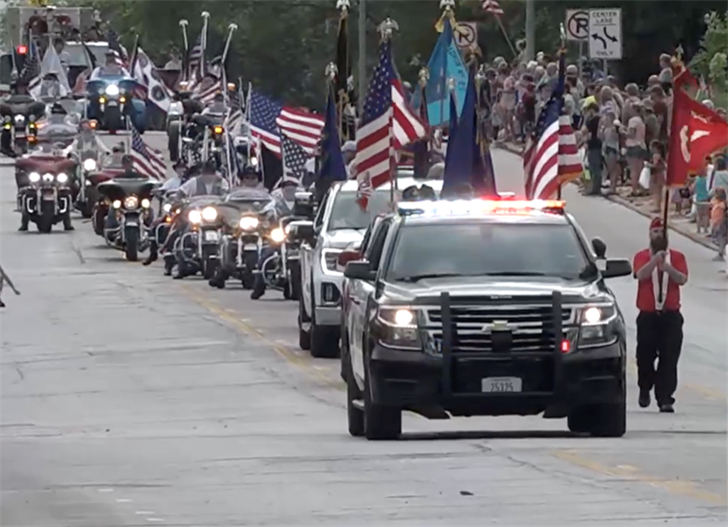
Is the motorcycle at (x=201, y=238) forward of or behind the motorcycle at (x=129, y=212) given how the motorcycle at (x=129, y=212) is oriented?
forward

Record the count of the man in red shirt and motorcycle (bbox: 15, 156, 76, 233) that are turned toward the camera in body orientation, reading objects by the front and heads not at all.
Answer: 2

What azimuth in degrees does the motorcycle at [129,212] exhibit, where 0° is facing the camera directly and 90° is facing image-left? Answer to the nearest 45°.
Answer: approximately 0°

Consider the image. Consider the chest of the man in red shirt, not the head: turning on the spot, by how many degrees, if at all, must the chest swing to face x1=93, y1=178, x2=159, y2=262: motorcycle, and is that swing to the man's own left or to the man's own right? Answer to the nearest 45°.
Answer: approximately 135° to the man's own right

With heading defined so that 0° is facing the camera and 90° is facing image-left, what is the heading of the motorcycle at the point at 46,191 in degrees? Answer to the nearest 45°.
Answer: approximately 0°
